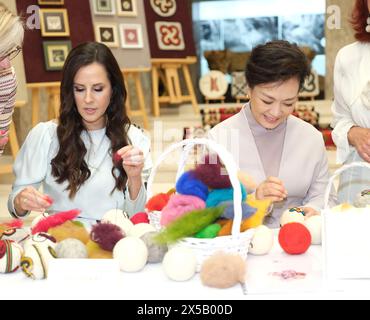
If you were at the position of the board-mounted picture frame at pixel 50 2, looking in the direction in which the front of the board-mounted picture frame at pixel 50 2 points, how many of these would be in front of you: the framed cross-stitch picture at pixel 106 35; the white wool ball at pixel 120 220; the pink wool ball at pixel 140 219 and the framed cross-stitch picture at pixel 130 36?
2

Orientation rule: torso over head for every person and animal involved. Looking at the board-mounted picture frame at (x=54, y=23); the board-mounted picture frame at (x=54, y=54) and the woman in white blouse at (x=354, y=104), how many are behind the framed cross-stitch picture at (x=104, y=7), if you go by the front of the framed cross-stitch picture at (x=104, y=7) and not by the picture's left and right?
0

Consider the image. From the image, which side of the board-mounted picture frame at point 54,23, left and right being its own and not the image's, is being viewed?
front

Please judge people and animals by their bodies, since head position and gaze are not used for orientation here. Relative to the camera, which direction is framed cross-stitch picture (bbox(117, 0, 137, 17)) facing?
toward the camera

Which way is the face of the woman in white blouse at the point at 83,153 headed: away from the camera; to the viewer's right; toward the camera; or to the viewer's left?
toward the camera

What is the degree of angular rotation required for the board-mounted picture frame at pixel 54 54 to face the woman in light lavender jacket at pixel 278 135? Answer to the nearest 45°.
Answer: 0° — it already faces them

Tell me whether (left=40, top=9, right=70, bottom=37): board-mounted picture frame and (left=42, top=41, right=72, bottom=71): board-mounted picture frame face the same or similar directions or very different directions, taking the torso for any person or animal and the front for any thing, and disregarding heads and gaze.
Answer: same or similar directions

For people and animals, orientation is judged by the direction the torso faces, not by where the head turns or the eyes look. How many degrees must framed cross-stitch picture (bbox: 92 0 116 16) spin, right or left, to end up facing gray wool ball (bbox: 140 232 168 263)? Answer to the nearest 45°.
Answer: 0° — it already faces it

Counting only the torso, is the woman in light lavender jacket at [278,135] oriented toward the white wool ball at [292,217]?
yes

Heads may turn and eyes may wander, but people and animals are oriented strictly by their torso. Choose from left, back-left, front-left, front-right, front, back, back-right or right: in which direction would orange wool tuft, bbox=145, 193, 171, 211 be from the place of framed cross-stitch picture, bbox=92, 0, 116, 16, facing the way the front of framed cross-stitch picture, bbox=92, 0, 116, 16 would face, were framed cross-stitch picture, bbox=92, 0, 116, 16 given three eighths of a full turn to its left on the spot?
back-right

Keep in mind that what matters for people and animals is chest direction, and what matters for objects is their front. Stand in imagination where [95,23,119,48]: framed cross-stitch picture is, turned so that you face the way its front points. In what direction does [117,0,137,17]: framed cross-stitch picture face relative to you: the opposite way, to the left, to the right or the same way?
the same way

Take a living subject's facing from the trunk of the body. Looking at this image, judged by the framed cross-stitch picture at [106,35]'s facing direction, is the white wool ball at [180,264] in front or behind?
in front

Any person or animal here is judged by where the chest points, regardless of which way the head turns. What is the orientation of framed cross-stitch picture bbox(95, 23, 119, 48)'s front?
toward the camera

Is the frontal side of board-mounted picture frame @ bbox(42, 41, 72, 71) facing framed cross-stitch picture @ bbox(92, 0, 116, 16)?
no

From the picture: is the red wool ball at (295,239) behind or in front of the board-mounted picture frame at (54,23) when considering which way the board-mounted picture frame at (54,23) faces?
in front

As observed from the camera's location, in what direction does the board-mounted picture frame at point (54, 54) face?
facing the viewer

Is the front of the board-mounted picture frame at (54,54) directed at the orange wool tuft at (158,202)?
yes
